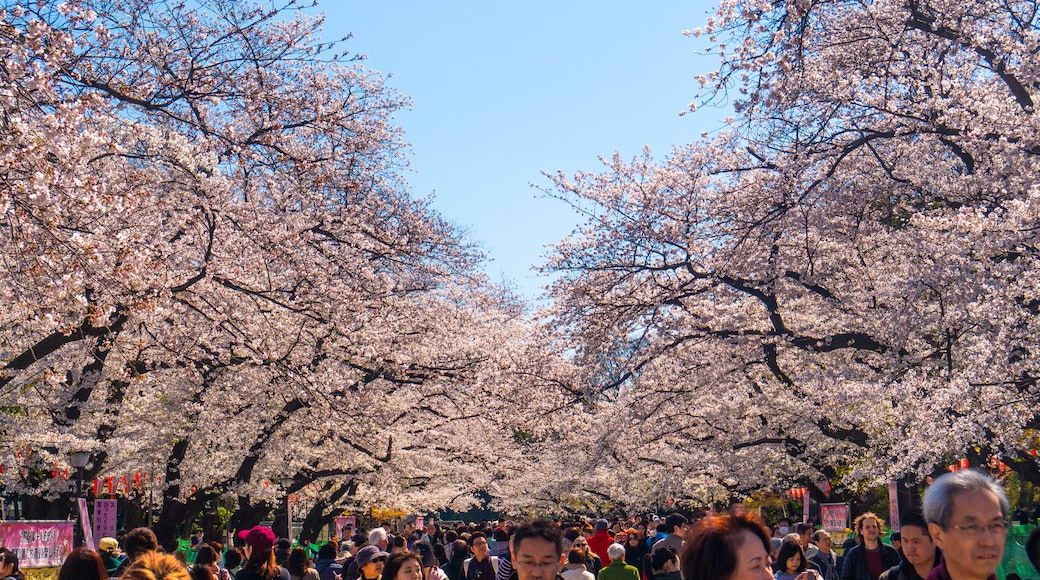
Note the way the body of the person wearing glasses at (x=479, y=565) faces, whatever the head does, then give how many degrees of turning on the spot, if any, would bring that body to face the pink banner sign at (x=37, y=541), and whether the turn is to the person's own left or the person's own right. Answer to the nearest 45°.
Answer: approximately 90° to the person's own right

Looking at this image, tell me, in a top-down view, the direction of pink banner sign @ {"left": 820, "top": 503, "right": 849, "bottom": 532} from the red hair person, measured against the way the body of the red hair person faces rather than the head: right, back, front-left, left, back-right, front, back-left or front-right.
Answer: back-left

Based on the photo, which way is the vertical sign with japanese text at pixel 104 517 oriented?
toward the camera

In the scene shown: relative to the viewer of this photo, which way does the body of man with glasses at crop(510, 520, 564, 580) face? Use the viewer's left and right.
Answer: facing the viewer

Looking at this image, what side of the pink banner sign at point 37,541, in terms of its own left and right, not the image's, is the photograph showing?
front

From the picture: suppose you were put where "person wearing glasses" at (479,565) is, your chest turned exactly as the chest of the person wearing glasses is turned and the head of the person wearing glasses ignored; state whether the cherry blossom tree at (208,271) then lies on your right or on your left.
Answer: on your right

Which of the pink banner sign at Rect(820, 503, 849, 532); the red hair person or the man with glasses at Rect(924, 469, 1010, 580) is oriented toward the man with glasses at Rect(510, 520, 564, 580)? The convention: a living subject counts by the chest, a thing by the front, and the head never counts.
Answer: the pink banner sign

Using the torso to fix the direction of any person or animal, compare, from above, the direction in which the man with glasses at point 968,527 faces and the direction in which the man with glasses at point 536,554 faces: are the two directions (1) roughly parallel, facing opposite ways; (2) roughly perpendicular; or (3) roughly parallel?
roughly parallel

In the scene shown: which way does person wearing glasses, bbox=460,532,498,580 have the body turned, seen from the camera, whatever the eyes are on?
toward the camera

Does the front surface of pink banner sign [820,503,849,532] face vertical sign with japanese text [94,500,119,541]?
no

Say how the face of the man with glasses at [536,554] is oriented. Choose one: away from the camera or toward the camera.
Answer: toward the camera

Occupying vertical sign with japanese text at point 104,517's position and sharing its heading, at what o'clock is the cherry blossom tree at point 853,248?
The cherry blossom tree is roughly at 10 o'clock from the vertical sign with japanese text.

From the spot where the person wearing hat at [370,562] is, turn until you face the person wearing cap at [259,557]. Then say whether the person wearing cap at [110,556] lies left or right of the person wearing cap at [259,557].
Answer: right
